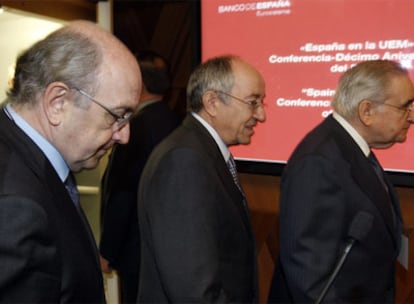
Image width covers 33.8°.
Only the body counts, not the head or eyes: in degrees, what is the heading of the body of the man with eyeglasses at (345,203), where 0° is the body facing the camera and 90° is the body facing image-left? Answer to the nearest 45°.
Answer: approximately 270°

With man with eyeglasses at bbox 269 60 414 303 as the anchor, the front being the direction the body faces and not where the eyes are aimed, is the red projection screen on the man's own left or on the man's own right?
on the man's own left

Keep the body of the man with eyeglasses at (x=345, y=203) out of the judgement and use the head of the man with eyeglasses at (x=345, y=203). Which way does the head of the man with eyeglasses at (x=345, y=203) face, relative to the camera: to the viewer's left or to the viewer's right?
to the viewer's right

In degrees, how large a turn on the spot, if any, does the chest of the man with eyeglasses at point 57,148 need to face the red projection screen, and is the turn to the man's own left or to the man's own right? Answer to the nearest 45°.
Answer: approximately 45° to the man's own left

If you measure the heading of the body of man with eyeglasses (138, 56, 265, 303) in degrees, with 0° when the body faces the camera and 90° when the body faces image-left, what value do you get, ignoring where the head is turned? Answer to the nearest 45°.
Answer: approximately 270°

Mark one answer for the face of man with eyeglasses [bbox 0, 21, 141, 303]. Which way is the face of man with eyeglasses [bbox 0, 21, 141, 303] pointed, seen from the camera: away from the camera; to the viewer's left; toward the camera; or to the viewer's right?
to the viewer's right
